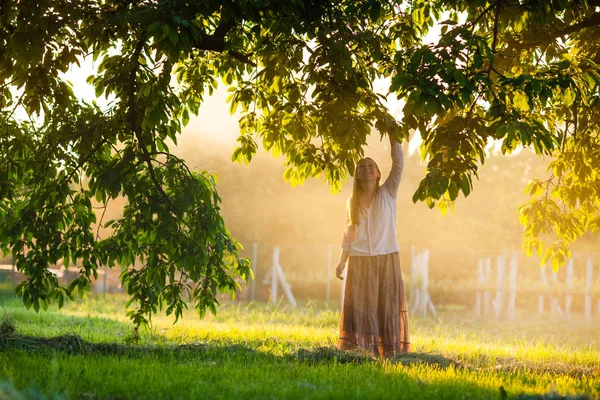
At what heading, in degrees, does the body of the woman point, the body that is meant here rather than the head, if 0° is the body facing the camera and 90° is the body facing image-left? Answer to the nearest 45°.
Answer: approximately 0°

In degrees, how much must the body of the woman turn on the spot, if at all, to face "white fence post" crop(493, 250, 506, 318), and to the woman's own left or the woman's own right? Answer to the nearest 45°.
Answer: approximately 180°

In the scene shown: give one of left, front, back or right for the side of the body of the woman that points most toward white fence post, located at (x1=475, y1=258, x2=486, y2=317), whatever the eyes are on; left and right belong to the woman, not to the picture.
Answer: back
